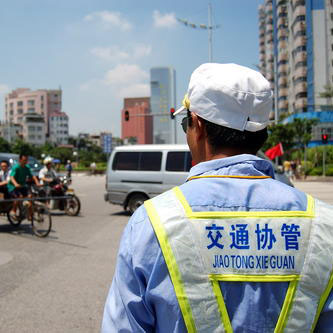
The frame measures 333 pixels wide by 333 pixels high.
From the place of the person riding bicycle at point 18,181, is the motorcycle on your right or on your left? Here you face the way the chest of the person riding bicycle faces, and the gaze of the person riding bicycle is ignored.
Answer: on your left

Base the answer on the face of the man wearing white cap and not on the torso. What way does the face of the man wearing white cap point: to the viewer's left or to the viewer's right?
to the viewer's left

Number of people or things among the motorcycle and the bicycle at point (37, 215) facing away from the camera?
0

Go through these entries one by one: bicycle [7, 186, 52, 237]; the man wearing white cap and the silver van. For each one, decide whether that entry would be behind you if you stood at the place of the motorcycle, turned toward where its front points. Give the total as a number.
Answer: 0

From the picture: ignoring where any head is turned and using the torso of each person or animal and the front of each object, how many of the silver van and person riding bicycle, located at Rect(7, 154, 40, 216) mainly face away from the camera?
0

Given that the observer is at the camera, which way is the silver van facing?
facing to the right of the viewer

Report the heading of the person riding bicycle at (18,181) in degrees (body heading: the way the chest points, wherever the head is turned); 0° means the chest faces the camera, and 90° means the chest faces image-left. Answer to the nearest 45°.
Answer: approximately 315°

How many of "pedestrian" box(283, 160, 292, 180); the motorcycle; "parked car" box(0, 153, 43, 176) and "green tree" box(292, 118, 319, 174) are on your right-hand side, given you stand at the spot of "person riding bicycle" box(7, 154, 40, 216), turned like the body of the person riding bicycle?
0

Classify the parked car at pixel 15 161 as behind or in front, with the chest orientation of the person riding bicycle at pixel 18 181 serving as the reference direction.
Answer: behind

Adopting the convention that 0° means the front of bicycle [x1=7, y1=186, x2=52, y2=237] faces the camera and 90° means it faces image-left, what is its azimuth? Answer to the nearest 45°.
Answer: approximately 315°

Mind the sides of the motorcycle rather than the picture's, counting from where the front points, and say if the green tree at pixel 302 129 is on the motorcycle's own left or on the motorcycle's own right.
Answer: on the motorcycle's own left

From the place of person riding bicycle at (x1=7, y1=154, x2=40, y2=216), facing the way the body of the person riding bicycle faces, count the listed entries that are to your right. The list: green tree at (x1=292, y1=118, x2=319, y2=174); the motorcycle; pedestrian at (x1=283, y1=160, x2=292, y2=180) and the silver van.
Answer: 0

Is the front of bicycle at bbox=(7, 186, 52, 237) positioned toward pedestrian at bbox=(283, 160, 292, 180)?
no

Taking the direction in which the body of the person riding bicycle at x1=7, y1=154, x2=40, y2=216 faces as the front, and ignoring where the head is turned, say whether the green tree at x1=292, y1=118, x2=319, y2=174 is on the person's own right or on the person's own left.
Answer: on the person's own left

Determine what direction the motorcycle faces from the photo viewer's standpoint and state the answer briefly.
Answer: facing the viewer and to the right of the viewer

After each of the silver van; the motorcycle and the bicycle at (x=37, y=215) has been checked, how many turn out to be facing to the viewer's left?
0

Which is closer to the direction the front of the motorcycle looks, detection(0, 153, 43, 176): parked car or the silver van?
the silver van
